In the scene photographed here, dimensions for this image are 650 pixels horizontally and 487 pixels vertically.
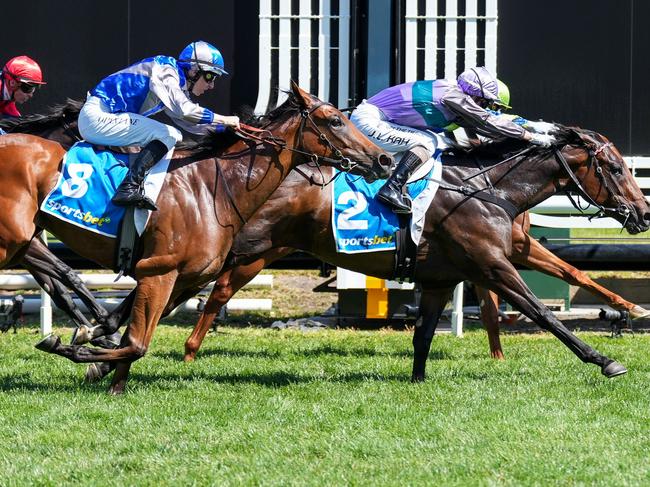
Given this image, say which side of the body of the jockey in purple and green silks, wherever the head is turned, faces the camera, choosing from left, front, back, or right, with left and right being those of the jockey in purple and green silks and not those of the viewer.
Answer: right

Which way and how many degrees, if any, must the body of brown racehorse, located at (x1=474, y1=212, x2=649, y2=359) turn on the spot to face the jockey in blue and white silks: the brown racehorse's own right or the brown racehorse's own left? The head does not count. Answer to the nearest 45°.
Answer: approximately 135° to the brown racehorse's own right

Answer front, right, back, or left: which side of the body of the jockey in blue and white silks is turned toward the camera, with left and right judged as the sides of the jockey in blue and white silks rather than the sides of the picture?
right

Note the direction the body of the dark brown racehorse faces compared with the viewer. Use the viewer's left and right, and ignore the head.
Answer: facing to the right of the viewer

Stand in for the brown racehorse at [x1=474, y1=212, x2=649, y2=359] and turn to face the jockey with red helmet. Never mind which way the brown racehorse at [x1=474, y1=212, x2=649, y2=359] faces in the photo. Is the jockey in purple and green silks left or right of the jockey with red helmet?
left

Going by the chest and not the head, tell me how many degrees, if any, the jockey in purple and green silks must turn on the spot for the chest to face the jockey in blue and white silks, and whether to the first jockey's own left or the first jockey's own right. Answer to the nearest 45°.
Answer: approximately 135° to the first jockey's own right

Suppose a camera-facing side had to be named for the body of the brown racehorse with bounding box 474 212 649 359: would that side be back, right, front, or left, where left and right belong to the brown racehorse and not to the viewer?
right
